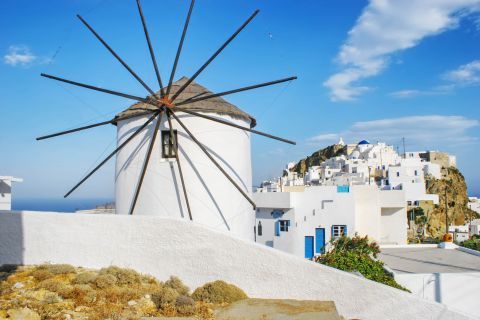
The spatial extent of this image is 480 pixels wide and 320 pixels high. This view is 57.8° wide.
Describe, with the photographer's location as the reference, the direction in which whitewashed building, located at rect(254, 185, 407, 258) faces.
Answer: facing the viewer

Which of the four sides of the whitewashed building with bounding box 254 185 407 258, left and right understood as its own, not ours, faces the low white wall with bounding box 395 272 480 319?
front

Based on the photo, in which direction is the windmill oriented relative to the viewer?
toward the camera

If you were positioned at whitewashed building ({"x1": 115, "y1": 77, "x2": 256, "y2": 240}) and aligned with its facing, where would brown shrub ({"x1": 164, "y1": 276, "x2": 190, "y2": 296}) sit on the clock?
The brown shrub is roughly at 12 o'clock from the whitewashed building.

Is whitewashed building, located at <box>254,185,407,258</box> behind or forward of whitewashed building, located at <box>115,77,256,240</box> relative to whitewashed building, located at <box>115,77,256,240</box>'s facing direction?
behind

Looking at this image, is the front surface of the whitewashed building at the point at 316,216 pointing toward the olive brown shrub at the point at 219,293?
yes

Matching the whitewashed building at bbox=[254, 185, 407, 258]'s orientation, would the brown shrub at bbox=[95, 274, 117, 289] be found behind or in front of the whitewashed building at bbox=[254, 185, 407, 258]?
in front

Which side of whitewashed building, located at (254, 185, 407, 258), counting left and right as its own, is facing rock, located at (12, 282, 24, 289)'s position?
front

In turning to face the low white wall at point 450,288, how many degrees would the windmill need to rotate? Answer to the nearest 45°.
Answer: approximately 90° to its left

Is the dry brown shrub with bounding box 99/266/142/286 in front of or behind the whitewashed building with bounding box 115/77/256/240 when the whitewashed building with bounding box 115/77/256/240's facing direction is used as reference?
in front

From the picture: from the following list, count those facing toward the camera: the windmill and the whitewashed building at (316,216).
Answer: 2

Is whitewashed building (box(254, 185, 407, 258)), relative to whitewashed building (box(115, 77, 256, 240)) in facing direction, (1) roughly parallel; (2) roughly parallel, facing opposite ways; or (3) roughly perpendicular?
roughly parallel

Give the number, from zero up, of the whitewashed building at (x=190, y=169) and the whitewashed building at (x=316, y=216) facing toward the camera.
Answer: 2

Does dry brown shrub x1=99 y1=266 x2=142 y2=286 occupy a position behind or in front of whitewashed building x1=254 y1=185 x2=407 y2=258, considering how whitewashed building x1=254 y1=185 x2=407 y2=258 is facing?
in front

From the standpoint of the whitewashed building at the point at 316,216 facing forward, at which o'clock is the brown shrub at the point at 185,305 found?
The brown shrub is roughly at 12 o'clock from the whitewashed building.

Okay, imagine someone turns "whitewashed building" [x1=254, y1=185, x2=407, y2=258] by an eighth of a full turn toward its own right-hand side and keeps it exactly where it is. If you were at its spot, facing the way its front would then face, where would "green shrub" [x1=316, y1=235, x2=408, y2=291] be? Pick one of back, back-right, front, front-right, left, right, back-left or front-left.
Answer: front-left

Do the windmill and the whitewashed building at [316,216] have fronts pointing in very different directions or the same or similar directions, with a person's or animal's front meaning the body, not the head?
same or similar directions

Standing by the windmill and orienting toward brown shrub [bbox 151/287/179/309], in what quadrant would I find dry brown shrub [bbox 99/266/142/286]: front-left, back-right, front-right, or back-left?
front-right

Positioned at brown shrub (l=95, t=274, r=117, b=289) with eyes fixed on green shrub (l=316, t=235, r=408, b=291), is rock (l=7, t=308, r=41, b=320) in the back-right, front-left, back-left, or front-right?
back-right
